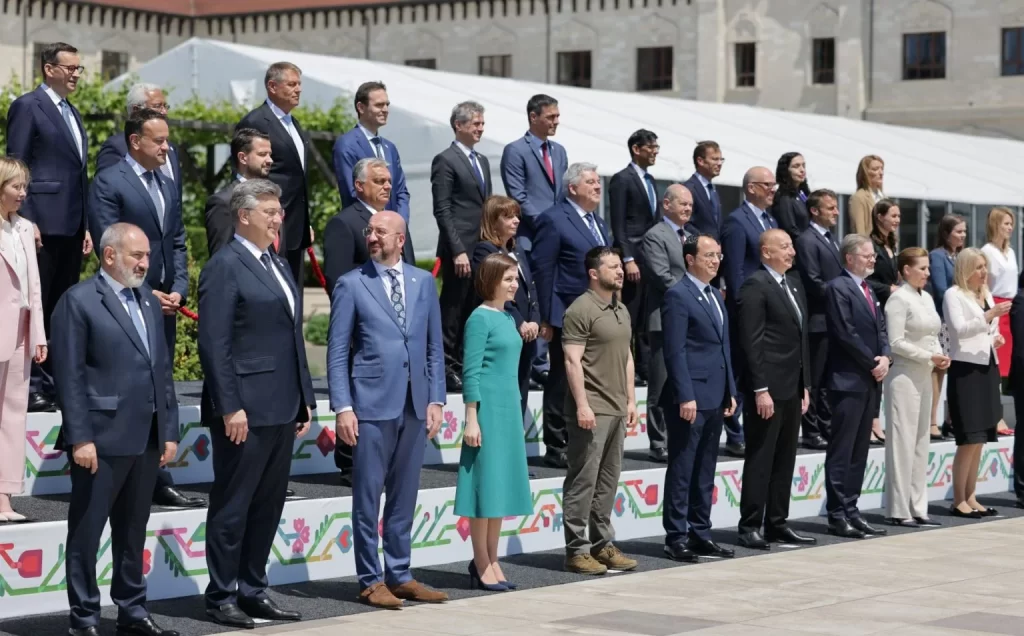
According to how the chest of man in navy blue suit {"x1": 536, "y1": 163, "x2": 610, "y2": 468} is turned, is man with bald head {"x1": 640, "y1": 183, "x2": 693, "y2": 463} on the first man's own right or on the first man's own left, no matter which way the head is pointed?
on the first man's own left

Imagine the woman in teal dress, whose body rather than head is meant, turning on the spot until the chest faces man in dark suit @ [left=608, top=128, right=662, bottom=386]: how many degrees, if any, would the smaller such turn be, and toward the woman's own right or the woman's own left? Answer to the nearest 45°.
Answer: approximately 135° to the woman's own left

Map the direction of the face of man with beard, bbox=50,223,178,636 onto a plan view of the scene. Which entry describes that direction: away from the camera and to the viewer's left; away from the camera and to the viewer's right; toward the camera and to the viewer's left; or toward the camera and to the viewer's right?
toward the camera and to the viewer's right

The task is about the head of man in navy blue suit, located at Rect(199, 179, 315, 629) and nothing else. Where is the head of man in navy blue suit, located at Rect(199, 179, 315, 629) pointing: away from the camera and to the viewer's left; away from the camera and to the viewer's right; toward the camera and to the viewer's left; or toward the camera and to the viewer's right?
toward the camera and to the viewer's right

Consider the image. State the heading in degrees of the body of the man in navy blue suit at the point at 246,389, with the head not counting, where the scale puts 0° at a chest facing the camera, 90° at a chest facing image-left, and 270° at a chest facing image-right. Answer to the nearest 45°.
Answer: approximately 315°

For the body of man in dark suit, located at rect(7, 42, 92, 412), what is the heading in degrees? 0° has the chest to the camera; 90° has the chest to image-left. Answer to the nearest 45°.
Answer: approximately 315°

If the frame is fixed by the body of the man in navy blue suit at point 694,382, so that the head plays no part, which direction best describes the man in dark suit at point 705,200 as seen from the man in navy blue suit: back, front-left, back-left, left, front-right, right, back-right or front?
back-left
